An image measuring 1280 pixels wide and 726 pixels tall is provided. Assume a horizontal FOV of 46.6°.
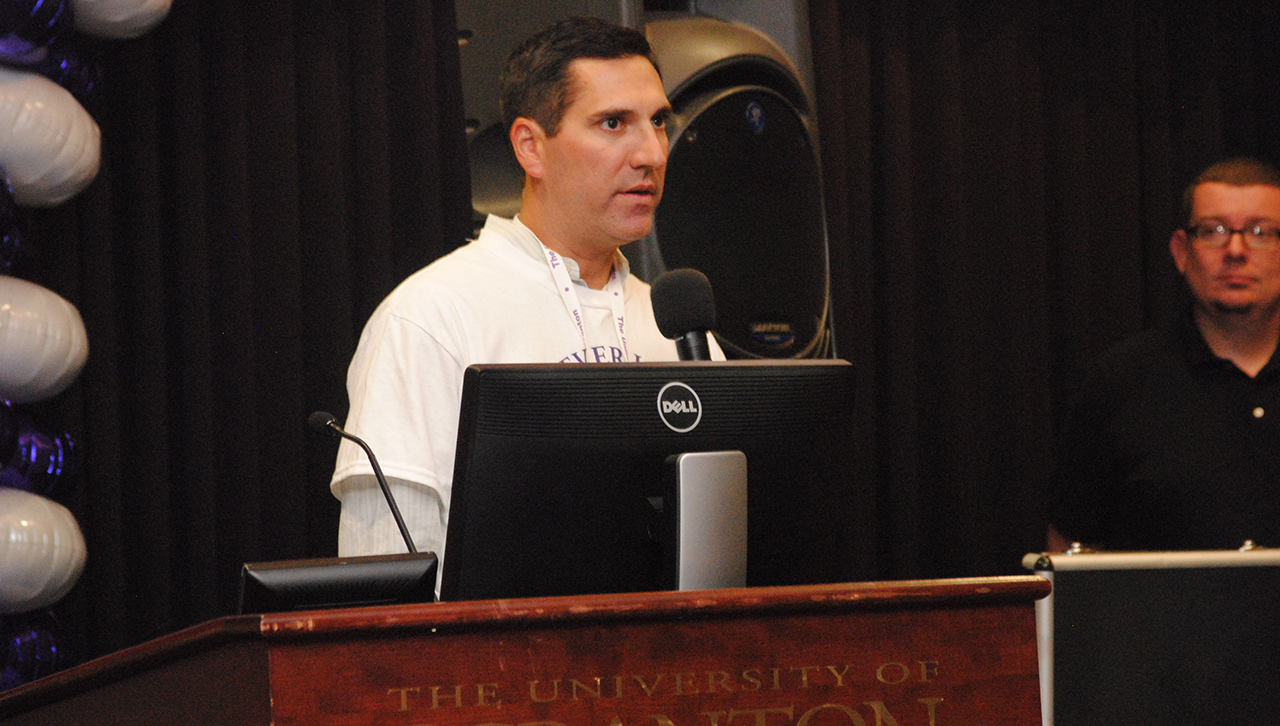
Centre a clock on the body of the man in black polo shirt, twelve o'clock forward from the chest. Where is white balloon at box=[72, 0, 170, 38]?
The white balloon is roughly at 2 o'clock from the man in black polo shirt.

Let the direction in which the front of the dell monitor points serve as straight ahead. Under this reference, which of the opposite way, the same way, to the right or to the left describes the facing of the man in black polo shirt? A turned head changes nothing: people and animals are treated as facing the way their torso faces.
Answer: the opposite way

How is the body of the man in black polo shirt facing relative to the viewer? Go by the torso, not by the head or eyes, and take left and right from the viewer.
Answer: facing the viewer

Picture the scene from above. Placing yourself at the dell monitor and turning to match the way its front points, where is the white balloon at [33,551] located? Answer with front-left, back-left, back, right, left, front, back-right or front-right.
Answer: front-left

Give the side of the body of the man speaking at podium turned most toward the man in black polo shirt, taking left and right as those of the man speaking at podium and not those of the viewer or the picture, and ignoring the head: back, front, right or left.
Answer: left

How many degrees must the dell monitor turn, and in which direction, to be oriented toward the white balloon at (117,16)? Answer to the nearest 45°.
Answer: approximately 45° to its left

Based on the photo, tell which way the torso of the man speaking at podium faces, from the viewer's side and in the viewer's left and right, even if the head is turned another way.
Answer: facing the viewer and to the right of the viewer

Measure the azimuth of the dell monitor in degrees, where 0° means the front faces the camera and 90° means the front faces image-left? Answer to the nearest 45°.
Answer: approximately 180°

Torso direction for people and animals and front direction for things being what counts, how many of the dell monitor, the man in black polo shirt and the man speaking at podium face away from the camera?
1

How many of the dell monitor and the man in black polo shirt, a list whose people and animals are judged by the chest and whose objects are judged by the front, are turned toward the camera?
1

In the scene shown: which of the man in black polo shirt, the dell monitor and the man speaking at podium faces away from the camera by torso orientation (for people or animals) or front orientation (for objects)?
the dell monitor

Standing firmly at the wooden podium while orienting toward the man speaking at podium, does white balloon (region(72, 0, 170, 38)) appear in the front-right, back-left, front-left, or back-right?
front-left

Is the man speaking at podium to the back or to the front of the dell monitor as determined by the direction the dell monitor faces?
to the front

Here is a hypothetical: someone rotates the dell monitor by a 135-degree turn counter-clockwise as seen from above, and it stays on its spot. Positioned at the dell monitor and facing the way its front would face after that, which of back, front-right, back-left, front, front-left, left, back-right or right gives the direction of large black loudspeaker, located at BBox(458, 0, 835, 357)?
back-right

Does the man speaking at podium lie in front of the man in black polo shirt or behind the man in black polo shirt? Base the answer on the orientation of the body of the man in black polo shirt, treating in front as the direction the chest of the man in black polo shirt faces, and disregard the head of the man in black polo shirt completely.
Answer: in front

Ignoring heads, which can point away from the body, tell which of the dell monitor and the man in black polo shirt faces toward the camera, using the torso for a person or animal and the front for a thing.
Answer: the man in black polo shirt

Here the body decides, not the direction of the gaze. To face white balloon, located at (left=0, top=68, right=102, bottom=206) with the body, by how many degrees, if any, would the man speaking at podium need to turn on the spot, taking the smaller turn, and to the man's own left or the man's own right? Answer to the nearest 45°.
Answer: approximately 135° to the man's own right

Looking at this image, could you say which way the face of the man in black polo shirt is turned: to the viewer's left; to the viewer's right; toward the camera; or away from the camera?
toward the camera
